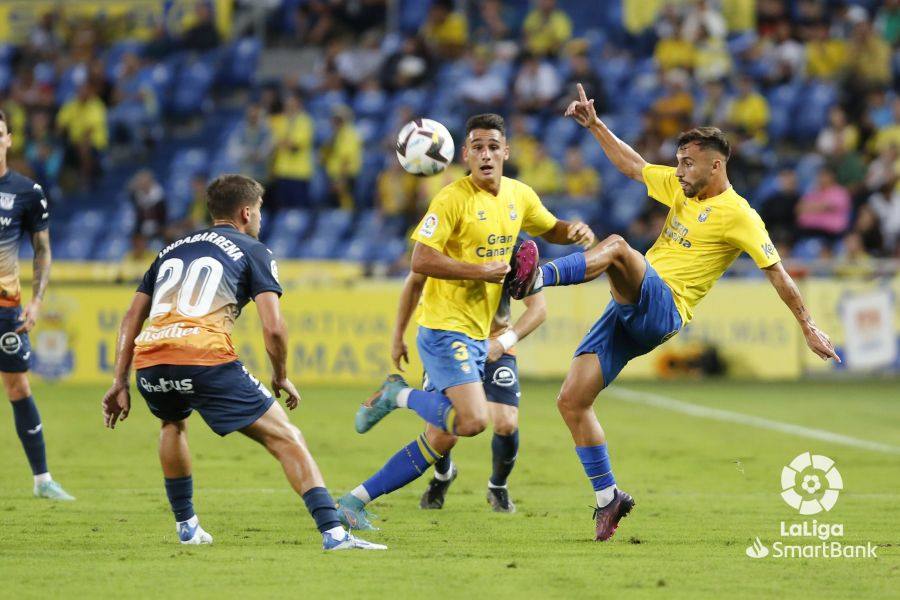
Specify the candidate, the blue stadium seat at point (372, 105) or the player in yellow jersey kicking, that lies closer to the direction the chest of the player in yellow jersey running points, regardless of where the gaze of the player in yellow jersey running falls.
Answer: the player in yellow jersey kicking

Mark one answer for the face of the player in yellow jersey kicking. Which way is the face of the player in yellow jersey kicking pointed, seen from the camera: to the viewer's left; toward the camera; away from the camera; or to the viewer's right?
to the viewer's left

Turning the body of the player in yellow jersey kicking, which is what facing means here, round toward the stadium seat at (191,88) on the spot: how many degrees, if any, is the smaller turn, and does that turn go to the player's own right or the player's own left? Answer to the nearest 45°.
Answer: approximately 90° to the player's own right

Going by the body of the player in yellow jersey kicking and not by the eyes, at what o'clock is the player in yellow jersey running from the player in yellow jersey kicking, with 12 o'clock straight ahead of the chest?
The player in yellow jersey running is roughly at 1 o'clock from the player in yellow jersey kicking.

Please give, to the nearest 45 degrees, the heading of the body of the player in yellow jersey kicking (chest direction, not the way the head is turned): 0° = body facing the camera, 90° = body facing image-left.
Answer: approximately 45°

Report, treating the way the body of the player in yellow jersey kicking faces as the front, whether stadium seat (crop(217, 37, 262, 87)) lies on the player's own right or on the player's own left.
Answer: on the player's own right

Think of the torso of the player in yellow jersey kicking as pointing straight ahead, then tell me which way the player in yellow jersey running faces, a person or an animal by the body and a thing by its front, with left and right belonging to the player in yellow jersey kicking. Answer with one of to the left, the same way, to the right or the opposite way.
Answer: to the left

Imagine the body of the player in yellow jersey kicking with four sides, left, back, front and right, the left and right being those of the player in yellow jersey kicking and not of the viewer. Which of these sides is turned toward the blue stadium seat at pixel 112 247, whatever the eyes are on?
right

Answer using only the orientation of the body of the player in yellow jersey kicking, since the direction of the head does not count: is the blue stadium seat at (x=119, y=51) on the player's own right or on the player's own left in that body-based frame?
on the player's own right
